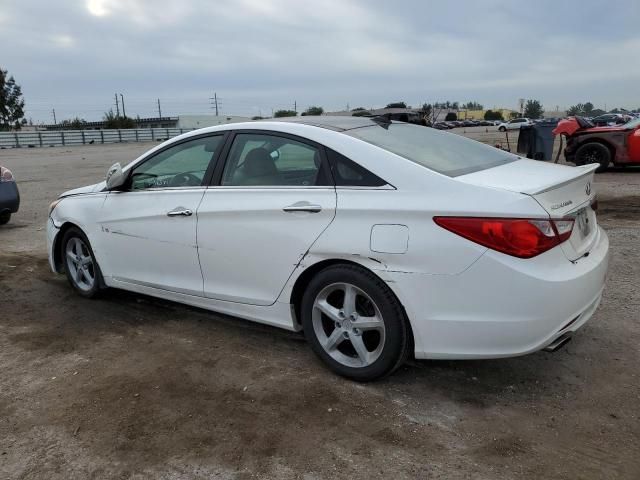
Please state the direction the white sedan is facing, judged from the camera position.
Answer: facing away from the viewer and to the left of the viewer

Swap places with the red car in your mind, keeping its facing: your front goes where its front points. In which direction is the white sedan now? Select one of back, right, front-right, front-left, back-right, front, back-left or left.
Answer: left

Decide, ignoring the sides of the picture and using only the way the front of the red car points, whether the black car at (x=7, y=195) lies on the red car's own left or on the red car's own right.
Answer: on the red car's own left

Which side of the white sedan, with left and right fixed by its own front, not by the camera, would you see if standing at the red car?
right

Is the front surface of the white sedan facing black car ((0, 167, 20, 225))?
yes

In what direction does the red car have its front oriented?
to the viewer's left

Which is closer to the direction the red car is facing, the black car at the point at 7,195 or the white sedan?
the black car
